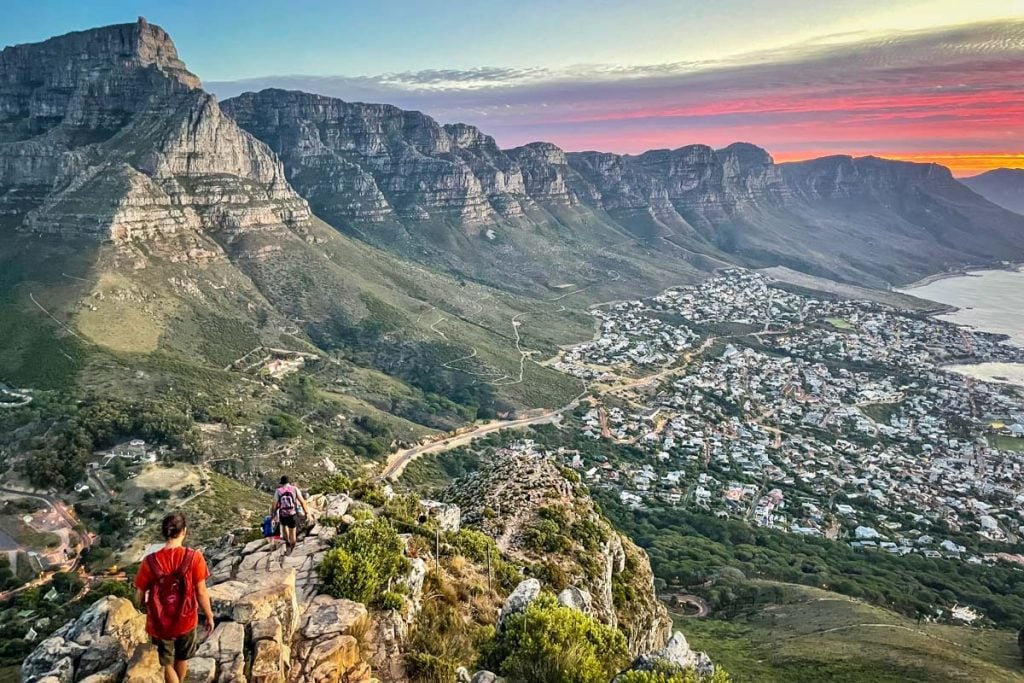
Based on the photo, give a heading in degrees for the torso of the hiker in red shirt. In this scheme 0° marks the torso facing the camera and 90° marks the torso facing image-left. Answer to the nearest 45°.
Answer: approximately 180°

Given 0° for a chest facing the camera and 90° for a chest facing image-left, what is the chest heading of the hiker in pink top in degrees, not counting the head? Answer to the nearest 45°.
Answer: approximately 180°

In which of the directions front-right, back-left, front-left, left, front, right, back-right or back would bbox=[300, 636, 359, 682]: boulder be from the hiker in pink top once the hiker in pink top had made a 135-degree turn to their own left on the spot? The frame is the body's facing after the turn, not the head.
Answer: front-left

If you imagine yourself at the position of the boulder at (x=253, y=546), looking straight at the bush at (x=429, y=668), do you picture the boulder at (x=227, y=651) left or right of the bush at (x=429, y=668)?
right

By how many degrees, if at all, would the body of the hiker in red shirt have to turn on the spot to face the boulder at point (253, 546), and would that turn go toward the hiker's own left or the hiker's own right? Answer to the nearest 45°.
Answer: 0° — they already face it

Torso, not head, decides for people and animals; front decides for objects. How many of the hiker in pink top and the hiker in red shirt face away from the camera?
2

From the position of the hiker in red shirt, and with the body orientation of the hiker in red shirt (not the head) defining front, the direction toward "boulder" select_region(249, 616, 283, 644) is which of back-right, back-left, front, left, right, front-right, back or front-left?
front-right

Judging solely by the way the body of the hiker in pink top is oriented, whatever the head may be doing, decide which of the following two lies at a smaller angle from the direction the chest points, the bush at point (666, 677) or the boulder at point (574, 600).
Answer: the boulder

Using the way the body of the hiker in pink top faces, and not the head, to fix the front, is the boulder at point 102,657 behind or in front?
behind
